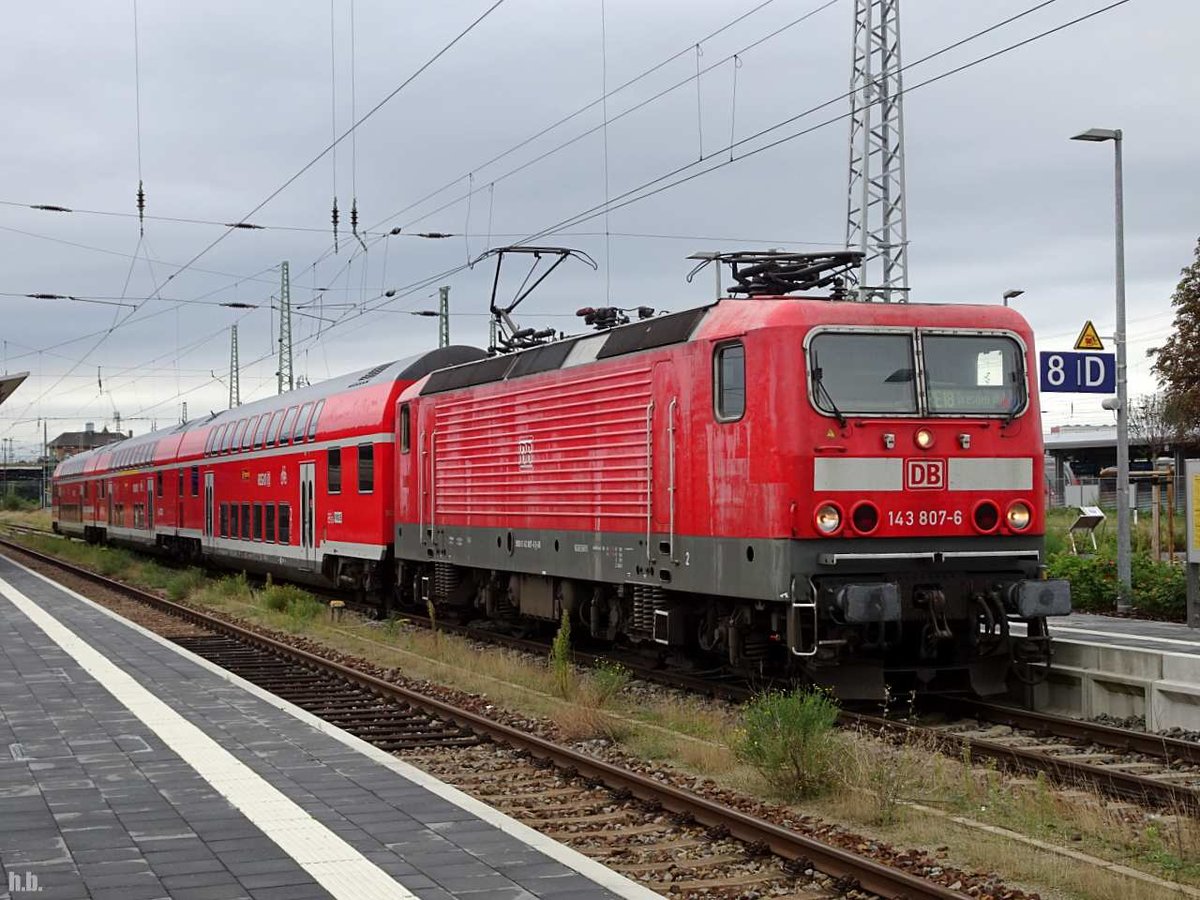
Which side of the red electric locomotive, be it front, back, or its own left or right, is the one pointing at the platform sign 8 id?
left

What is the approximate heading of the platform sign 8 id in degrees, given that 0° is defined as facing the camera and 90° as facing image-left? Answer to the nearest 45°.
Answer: approximately 0°

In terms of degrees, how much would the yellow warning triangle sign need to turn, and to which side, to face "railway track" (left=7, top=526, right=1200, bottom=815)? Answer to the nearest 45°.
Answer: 0° — it already faces it

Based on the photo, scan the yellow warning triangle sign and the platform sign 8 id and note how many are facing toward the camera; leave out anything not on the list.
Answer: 2

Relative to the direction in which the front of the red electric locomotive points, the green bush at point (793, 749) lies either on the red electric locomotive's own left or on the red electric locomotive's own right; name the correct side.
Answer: on the red electric locomotive's own right

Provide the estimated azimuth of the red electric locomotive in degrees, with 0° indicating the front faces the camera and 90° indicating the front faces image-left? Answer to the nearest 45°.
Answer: approximately 315°
